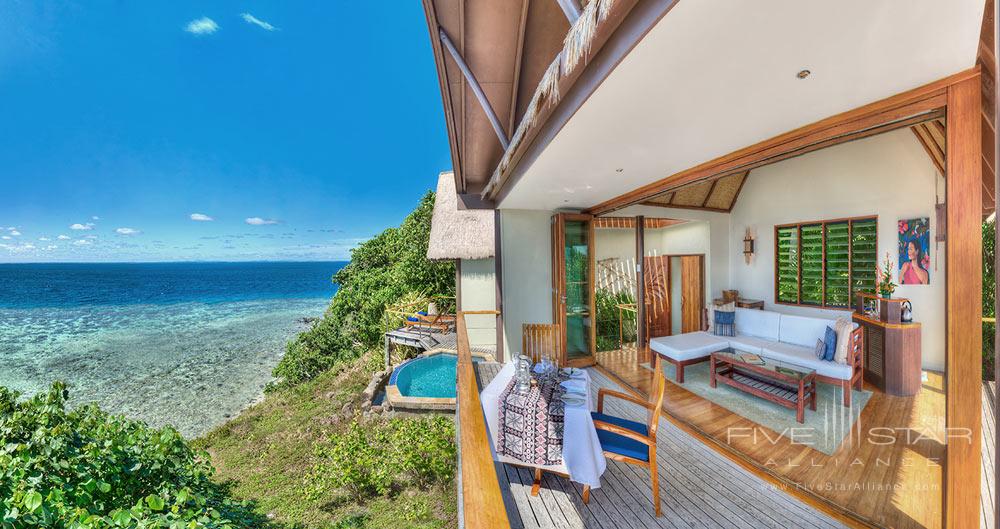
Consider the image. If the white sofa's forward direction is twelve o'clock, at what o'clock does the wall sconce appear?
The wall sconce is roughly at 4 o'clock from the white sofa.

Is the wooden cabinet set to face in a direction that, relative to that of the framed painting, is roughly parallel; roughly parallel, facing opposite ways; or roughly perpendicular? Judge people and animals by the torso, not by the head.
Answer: roughly parallel

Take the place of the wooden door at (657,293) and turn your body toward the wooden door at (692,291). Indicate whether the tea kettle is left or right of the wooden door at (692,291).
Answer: right

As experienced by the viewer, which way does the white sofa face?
facing the viewer and to the left of the viewer

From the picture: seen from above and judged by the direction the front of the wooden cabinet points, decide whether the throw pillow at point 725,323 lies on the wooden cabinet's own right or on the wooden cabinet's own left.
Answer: on the wooden cabinet's own right

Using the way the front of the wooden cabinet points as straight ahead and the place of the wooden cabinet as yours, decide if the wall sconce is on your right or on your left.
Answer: on your right

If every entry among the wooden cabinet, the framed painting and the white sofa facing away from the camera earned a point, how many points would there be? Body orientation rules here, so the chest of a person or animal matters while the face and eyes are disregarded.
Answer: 0

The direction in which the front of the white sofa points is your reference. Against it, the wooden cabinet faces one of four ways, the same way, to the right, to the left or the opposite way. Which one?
the same way

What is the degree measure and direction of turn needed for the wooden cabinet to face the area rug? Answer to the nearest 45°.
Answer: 0° — it already faces it

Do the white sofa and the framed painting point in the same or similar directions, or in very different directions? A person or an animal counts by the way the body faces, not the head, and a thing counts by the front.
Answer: same or similar directions

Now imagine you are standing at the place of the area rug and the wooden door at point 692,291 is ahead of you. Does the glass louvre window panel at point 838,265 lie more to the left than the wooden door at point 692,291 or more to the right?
right

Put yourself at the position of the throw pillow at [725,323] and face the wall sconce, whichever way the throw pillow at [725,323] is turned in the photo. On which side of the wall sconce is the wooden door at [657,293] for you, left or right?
left
